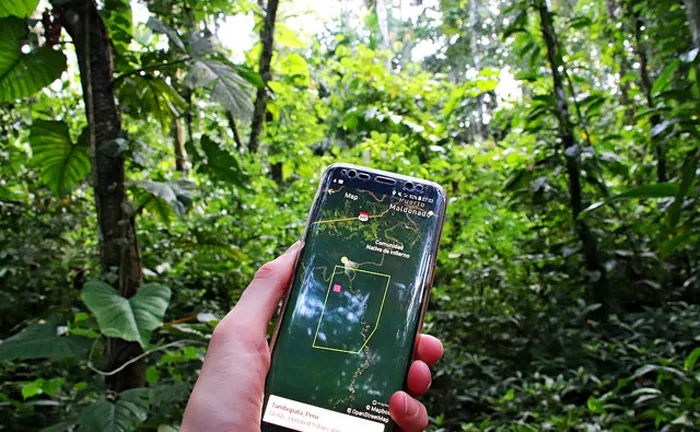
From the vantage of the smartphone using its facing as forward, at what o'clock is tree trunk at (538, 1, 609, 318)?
The tree trunk is roughly at 7 o'clock from the smartphone.

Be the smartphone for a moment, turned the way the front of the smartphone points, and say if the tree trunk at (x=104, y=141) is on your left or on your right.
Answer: on your right

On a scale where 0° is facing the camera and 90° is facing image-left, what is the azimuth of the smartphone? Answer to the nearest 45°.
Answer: approximately 0°

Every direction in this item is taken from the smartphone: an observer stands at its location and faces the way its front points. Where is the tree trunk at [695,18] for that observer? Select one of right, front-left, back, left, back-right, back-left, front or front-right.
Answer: back-left

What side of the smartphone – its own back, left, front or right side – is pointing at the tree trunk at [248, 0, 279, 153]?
back
